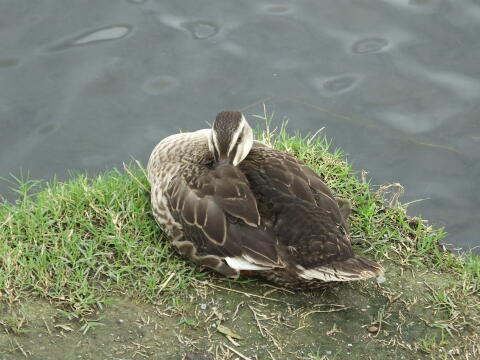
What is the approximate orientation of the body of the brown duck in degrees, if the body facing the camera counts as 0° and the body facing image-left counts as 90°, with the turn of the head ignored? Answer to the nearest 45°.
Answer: approximately 135°
